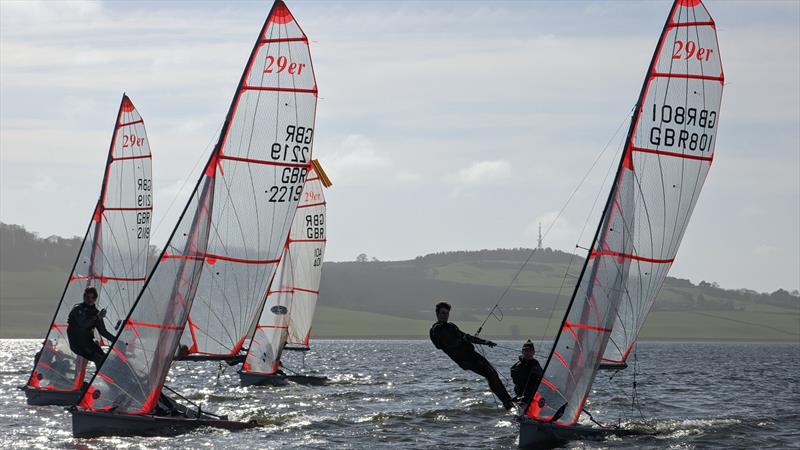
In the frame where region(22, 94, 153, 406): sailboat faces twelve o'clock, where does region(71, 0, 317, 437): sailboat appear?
region(71, 0, 317, 437): sailboat is roughly at 10 o'clock from region(22, 94, 153, 406): sailboat.

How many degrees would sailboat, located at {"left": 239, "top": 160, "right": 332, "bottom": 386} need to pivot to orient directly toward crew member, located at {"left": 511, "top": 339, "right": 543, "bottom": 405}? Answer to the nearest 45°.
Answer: approximately 45° to its left

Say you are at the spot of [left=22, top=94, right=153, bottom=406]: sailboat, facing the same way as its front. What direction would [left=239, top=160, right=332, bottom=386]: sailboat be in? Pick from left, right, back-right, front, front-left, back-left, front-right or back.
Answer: back

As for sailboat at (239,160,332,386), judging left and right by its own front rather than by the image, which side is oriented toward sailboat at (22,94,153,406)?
front

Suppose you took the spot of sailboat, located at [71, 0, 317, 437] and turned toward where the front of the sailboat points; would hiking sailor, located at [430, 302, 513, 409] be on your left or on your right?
on your left

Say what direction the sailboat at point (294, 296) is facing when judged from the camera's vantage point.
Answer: facing the viewer and to the left of the viewer

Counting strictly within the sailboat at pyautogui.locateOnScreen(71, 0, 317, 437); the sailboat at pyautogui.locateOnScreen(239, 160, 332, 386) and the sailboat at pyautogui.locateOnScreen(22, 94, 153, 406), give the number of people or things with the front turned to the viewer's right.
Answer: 0
